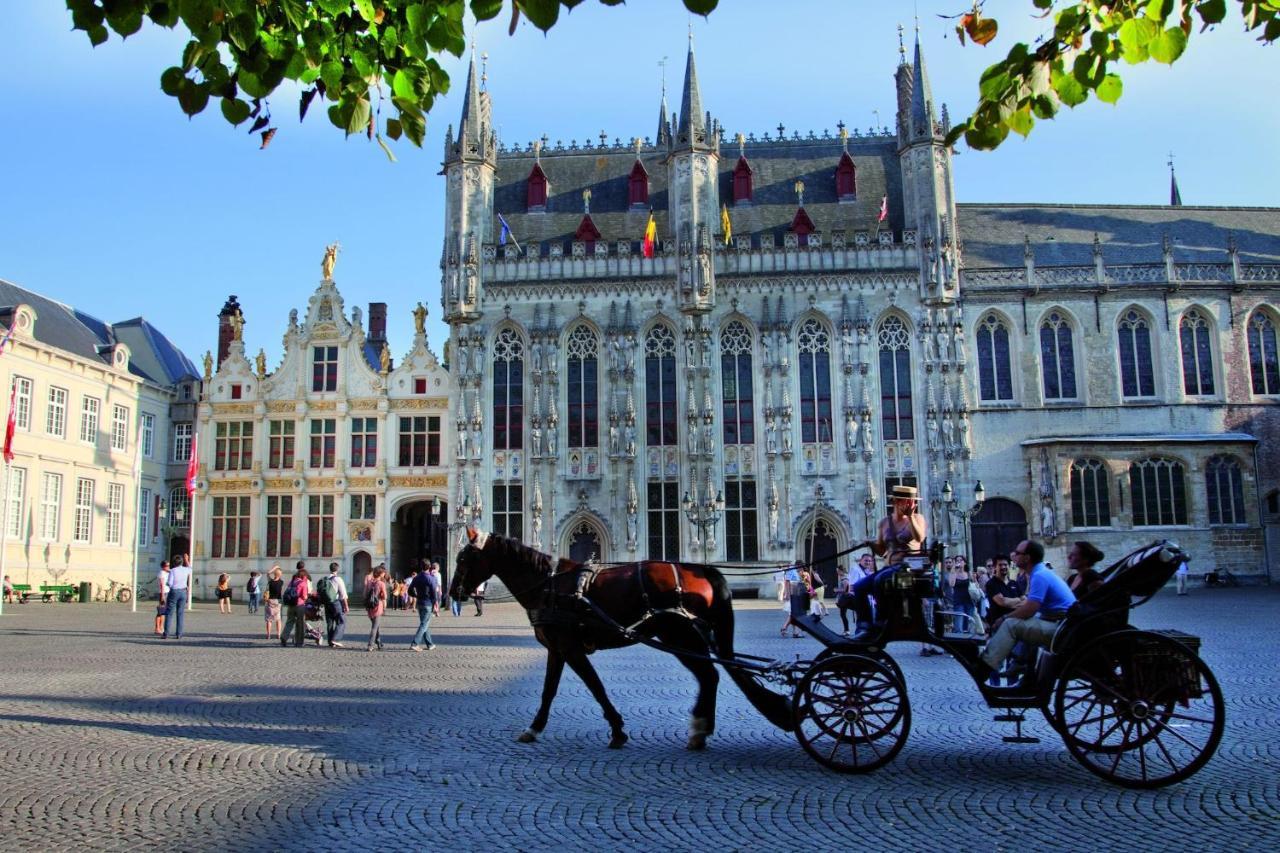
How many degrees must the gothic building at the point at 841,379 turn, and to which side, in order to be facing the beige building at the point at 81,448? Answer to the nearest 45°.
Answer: approximately 90° to its right

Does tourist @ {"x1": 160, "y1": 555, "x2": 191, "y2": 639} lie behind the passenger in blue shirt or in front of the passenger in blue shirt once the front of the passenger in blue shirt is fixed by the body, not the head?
in front

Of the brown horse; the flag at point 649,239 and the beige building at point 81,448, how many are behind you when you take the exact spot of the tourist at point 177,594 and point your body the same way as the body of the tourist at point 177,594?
1

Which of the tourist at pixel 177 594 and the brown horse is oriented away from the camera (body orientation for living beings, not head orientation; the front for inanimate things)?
the tourist

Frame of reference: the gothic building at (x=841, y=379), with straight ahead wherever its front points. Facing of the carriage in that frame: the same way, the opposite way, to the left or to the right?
to the right

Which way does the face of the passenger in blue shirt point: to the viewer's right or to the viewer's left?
to the viewer's left

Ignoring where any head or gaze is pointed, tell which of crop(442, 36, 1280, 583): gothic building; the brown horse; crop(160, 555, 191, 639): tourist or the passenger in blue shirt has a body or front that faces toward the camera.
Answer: the gothic building

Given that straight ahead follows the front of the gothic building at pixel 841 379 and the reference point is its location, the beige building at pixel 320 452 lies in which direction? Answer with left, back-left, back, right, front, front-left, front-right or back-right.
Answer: right

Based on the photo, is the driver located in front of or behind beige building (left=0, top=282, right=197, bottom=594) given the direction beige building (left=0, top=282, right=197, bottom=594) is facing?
in front

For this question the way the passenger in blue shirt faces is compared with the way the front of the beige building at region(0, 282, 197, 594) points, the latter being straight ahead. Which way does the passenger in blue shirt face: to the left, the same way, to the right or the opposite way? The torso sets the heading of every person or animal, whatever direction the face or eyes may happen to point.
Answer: the opposite way

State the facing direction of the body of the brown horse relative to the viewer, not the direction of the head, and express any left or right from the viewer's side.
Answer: facing to the left of the viewer

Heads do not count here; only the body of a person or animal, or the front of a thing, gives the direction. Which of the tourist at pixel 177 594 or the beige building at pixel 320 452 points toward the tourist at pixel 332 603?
the beige building

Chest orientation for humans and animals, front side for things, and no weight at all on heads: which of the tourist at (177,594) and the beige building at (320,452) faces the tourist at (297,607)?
the beige building

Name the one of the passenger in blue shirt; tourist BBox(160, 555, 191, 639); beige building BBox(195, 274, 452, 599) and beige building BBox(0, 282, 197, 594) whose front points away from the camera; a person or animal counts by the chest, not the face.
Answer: the tourist

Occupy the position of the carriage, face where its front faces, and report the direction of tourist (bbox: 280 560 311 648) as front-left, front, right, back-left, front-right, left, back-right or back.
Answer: front-right

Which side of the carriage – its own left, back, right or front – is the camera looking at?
left

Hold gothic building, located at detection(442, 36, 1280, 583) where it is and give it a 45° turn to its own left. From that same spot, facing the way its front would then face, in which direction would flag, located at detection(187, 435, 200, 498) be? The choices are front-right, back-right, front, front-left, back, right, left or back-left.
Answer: back-right
